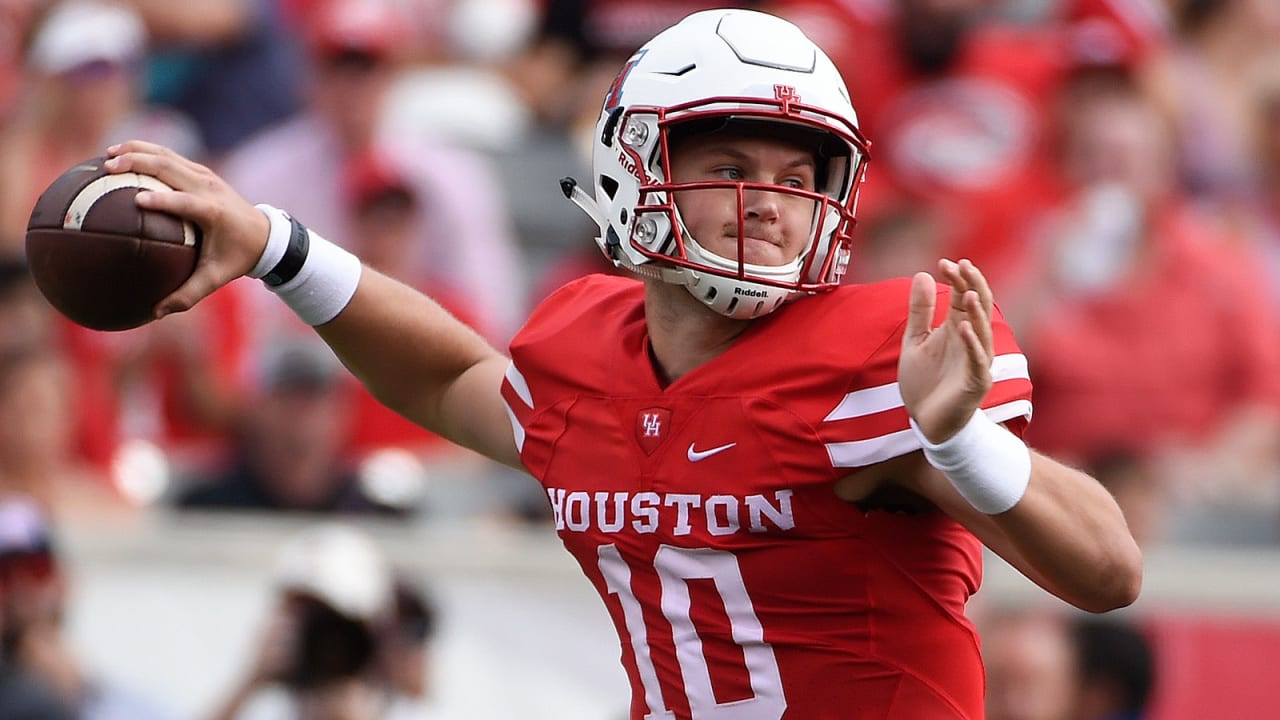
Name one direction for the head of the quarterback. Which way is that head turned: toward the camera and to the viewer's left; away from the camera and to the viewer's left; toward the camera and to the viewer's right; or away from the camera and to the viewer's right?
toward the camera and to the viewer's right

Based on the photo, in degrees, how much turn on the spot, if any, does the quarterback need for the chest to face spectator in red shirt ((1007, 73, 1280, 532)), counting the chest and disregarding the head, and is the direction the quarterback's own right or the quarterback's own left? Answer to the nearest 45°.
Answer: approximately 180°

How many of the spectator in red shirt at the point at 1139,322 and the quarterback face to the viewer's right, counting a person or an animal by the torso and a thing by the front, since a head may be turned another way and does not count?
0

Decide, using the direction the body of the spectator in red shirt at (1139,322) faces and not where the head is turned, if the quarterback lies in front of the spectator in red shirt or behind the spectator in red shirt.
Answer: in front

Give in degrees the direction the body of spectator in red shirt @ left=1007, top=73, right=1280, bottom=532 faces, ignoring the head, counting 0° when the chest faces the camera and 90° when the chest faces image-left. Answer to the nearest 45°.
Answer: approximately 45°
